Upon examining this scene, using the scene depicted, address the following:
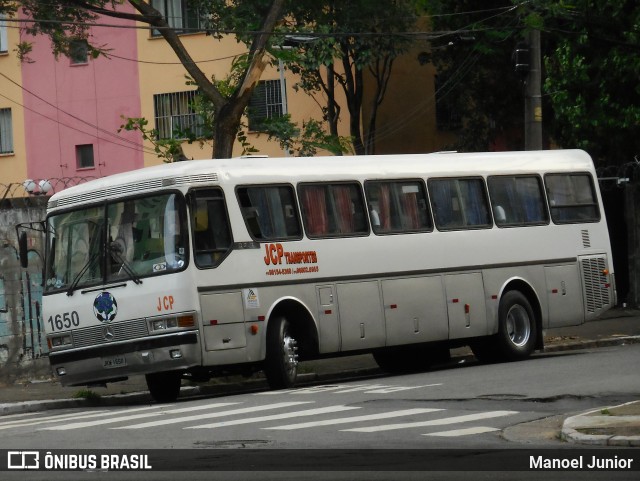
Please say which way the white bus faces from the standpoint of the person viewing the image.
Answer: facing the viewer and to the left of the viewer

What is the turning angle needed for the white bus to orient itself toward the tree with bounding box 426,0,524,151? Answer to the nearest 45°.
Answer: approximately 135° to its right

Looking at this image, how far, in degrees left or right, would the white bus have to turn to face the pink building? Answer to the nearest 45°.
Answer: approximately 135° to its right

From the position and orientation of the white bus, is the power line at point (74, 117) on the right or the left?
on its right

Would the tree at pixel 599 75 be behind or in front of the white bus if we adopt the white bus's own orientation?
behind

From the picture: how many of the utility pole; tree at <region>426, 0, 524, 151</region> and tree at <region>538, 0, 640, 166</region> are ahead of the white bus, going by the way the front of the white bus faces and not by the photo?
0

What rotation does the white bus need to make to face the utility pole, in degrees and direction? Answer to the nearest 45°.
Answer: approximately 180°

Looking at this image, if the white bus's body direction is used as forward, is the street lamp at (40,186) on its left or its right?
on its right

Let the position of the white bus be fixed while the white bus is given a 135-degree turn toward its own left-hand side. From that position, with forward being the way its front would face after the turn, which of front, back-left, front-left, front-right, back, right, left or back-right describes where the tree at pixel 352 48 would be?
left
